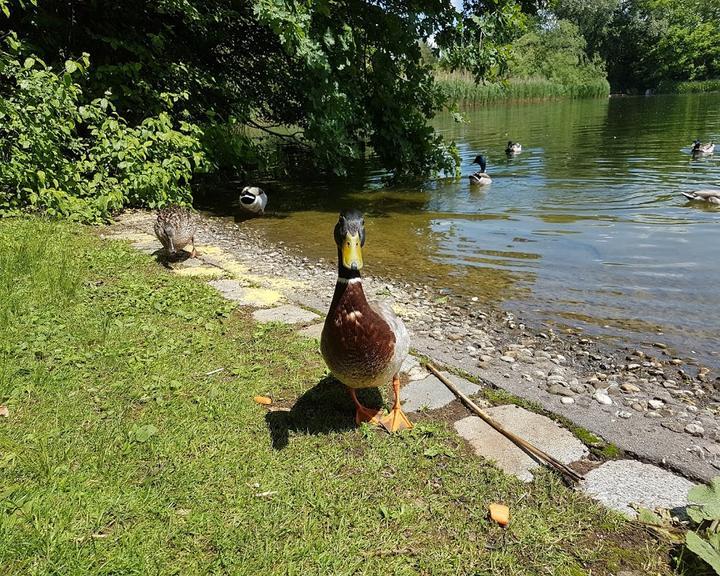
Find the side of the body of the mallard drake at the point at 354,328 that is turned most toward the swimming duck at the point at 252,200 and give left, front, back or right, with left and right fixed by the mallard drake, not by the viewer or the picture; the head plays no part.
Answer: back

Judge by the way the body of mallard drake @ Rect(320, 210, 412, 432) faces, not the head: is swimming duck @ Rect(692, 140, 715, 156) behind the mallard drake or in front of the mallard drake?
behind

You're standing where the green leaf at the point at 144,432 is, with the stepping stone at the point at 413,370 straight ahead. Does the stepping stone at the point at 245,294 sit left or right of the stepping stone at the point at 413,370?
left

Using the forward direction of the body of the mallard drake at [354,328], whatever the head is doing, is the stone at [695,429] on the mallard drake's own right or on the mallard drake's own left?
on the mallard drake's own left

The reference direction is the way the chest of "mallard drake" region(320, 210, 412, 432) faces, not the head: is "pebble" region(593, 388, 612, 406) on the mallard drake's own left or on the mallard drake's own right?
on the mallard drake's own left

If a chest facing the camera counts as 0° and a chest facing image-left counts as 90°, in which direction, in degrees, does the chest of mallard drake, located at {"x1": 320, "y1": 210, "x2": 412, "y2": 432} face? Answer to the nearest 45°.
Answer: approximately 0°

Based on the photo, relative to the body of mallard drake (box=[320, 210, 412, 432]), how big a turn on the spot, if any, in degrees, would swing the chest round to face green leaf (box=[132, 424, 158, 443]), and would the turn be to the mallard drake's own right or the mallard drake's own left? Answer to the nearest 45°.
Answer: approximately 90° to the mallard drake's own right

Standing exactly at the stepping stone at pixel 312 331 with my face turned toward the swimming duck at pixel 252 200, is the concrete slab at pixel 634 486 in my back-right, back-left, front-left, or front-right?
back-right

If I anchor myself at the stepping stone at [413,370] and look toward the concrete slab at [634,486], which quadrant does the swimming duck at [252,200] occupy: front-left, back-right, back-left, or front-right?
back-left
